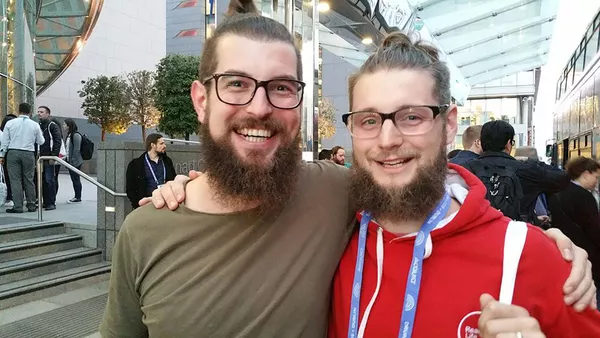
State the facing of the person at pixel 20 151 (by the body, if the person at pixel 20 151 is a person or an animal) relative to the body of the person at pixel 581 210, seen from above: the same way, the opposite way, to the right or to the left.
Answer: to the left

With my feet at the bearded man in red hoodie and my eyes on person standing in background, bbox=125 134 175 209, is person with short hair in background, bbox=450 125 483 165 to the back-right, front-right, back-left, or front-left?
front-right

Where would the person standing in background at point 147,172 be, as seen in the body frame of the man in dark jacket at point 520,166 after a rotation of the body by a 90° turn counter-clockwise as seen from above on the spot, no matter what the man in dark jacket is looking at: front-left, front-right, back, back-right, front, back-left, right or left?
front

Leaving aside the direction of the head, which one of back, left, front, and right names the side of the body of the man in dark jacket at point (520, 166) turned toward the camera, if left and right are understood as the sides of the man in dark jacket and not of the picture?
back

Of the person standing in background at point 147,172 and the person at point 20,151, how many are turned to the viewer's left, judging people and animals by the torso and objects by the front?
0

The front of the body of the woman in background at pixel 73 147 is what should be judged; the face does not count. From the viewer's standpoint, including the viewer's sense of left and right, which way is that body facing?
facing to the left of the viewer

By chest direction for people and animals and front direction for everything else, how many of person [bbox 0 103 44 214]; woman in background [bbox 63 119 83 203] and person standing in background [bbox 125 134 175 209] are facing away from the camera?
1

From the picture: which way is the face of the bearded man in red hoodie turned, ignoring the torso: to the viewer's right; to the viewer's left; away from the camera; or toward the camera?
toward the camera
